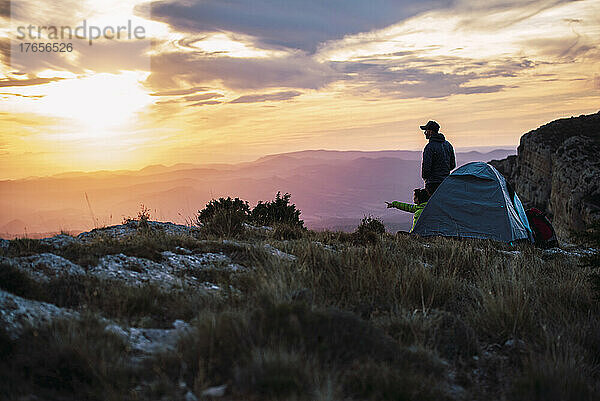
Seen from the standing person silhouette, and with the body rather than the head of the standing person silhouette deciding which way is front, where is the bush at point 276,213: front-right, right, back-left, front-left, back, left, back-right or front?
front-left

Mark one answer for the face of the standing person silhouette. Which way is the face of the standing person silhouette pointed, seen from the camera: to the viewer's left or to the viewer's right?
to the viewer's left

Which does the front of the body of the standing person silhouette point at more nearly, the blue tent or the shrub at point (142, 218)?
the shrub

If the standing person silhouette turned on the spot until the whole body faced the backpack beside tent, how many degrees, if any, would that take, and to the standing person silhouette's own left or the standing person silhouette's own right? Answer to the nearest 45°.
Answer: approximately 135° to the standing person silhouette's own right

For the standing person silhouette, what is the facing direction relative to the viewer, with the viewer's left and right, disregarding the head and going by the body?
facing away from the viewer and to the left of the viewer

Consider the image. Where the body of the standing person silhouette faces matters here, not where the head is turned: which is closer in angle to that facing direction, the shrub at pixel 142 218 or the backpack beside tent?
the shrub
